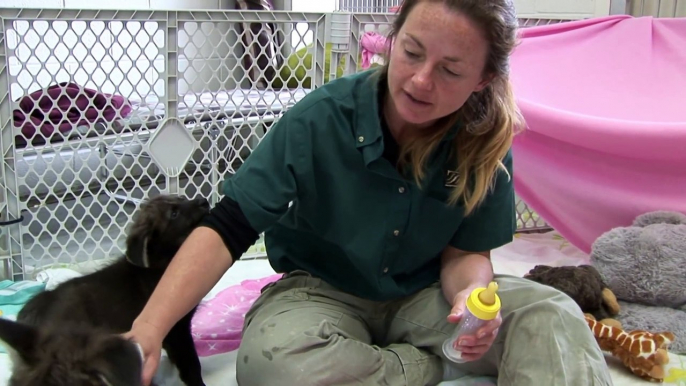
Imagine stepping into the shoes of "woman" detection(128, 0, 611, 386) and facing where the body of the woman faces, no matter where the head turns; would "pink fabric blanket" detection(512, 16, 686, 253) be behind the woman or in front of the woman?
behind

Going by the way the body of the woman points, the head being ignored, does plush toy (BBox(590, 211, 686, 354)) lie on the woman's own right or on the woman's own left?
on the woman's own left

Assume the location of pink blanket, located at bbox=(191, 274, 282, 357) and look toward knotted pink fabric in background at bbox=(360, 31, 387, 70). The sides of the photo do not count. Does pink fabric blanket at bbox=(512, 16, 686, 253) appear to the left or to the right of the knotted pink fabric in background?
right

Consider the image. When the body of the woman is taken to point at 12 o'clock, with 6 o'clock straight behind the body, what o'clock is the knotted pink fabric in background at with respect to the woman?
The knotted pink fabric in background is roughly at 6 o'clock from the woman.

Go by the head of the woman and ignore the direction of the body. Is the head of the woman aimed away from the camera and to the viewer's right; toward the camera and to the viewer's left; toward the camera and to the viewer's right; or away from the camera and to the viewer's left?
toward the camera and to the viewer's left

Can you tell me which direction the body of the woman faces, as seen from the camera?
toward the camera
